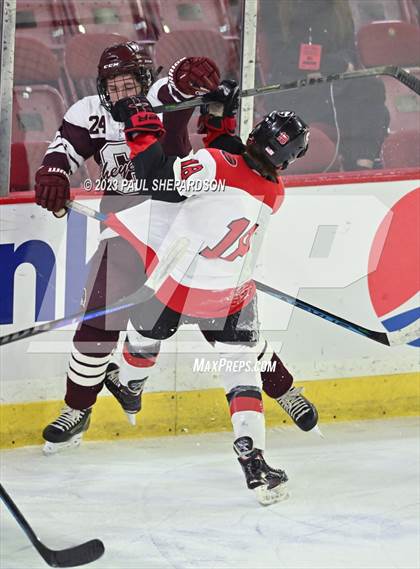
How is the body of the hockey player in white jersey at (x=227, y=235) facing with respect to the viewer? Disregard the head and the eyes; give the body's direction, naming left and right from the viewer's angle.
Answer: facing away from the viewer and to the left of the viewer

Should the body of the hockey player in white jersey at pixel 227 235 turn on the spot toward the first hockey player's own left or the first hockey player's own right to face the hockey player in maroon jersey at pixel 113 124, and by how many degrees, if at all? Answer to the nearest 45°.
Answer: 0° — they already face them

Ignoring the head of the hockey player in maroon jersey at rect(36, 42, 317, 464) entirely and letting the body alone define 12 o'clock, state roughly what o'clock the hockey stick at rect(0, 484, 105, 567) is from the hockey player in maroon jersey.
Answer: The hockey stick is roughly at 12 o'clock from the hockey player in maroon jersey.

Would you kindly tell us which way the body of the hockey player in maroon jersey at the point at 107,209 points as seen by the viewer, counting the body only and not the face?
toward the camera

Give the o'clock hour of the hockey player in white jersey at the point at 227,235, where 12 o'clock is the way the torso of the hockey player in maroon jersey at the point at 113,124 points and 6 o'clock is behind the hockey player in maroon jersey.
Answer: The hockey player in white jersey is roughly at 10 o'clock from the hockey player in maroon jersey.

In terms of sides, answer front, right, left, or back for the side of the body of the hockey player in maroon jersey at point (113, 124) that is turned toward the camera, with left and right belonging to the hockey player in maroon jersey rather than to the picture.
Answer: front

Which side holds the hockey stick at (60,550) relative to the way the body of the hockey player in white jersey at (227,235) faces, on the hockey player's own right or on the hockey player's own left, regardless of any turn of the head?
on the hockey player's own left

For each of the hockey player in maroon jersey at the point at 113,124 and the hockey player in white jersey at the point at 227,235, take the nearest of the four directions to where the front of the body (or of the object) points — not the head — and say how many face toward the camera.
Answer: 1
